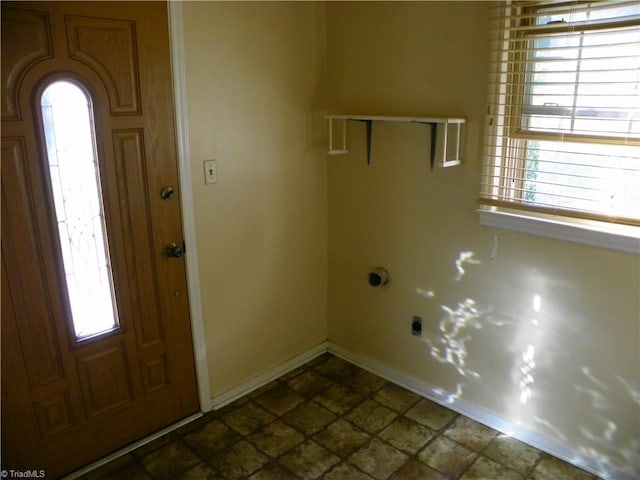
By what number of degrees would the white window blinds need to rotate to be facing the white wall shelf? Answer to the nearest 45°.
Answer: approximately 45° to its right

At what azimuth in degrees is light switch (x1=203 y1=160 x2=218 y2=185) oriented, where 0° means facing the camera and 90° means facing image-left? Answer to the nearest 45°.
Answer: approximately 315°

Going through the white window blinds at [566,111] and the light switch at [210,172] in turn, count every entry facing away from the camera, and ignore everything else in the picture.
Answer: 0

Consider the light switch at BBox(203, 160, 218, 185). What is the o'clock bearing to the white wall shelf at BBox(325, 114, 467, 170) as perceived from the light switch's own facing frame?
The white wall shelf is roughly at 11 o'clock from the light switch.

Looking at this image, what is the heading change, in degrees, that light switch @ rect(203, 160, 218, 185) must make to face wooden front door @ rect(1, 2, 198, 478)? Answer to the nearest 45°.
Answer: approximately 90° to its right

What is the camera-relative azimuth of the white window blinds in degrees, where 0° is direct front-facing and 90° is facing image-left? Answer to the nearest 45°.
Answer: approximately 45°

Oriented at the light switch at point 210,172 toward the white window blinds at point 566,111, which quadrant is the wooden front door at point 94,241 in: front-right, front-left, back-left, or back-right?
back-right
